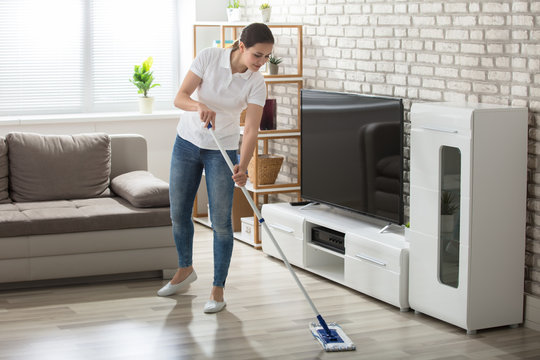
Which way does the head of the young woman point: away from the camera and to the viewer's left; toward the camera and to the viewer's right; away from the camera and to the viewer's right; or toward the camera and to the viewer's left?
toward the camera and to the viewer's right

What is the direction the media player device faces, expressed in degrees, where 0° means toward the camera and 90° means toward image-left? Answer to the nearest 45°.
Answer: approximately 45°

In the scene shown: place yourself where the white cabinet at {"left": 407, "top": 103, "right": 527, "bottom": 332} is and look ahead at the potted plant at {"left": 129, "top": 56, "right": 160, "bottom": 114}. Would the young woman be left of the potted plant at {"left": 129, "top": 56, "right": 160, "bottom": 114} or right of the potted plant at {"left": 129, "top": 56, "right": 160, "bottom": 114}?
left

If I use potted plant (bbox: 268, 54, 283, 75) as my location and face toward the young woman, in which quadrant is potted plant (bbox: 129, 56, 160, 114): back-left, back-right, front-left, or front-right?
back-right

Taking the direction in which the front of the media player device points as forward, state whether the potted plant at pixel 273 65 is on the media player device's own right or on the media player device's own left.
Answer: on the media player device's own right

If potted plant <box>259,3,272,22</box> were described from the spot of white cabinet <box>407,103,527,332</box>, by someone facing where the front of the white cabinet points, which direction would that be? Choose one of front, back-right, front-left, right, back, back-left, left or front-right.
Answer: right

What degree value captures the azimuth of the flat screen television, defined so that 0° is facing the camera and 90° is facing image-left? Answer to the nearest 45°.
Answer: approximately 45°

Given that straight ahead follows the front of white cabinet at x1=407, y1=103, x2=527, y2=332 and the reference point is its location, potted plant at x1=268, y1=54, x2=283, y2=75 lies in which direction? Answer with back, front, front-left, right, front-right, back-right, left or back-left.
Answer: right

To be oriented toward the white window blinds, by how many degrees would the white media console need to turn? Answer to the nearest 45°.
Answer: approximately 90° to its right

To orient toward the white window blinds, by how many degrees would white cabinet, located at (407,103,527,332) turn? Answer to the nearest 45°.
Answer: approximately 90° to its right

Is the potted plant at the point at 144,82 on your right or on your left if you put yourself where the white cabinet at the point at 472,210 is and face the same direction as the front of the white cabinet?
on your right

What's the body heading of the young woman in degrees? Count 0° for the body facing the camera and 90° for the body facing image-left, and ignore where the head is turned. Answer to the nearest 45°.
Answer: approximately 0°

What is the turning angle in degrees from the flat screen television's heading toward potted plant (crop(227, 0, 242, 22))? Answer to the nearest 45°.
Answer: approximately 90° to its right

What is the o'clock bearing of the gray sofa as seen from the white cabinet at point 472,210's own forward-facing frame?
The gray sofa is roughly at 2 o'clock from the white cabinet.
